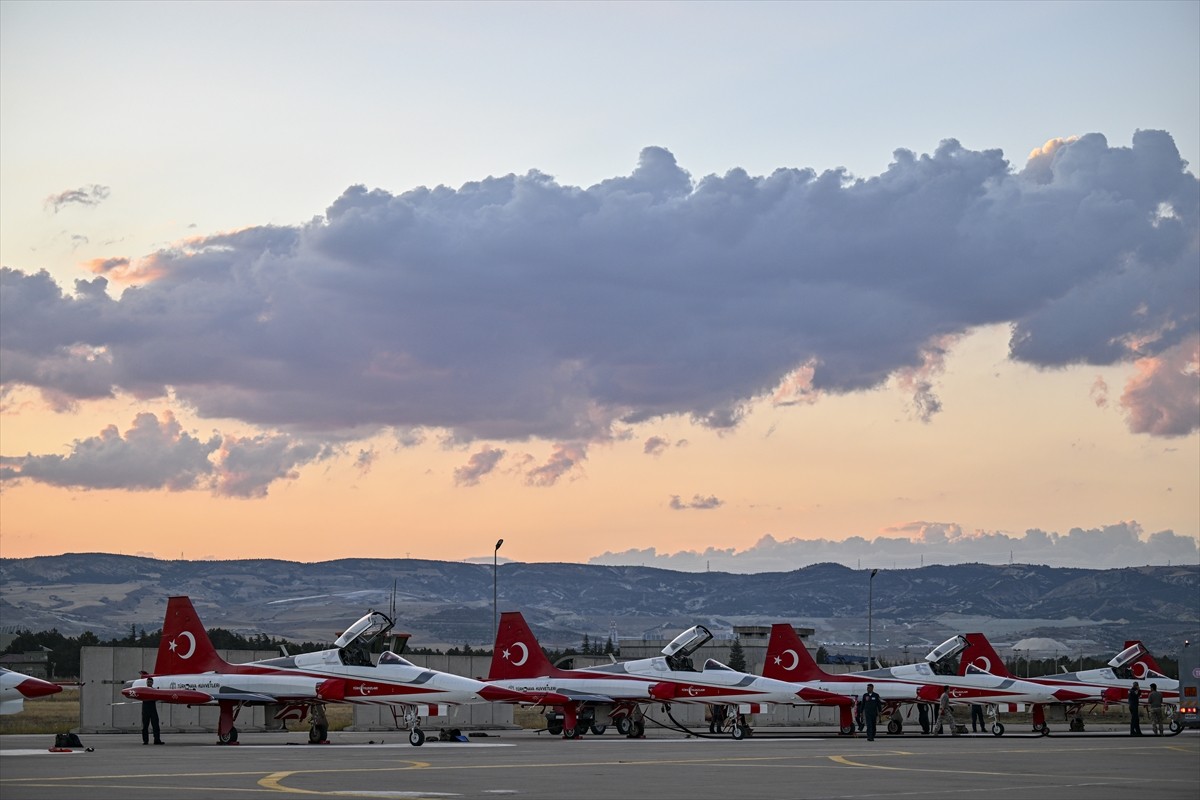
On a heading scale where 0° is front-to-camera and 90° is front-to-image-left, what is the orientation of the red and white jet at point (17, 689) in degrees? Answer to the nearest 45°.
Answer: approximately 270°

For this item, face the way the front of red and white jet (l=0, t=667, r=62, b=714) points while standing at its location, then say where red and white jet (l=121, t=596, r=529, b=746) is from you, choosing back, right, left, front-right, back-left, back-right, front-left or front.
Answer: front-left
